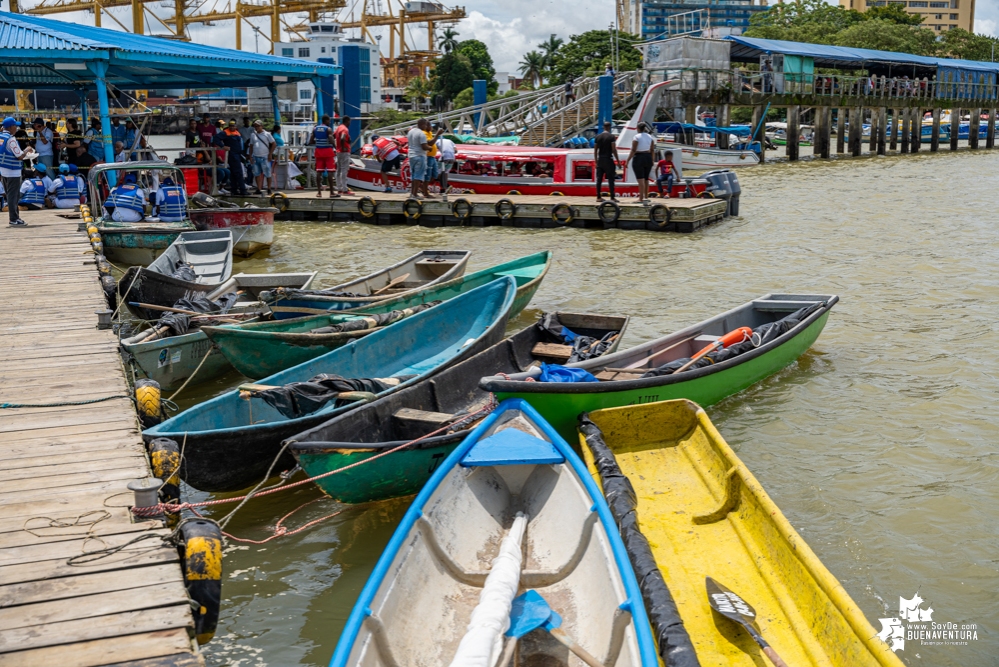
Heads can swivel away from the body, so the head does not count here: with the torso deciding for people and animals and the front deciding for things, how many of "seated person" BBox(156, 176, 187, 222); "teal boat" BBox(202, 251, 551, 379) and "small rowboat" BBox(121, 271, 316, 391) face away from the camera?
1

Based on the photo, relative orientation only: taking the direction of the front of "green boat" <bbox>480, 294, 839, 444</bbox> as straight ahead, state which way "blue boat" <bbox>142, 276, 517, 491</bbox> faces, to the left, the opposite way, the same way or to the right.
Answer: the same way

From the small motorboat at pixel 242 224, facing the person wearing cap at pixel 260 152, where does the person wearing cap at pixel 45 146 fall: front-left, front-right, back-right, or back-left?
front-left

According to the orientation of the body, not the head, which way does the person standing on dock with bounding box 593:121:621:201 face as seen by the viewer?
away from the camera

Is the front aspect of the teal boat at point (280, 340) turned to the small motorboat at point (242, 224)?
no

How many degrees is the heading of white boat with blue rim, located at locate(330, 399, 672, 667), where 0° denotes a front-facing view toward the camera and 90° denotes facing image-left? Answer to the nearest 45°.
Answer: approximately 180°

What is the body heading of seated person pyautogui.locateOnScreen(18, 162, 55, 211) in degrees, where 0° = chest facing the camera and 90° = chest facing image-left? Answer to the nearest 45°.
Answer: approximately 180°

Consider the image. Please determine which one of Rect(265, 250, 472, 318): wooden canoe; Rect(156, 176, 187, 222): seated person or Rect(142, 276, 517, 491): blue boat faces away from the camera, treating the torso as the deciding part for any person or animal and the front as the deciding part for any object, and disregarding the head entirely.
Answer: the seated person

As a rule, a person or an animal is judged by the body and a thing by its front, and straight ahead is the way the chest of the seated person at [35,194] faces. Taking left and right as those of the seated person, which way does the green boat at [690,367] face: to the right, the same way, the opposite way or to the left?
to the left
